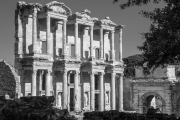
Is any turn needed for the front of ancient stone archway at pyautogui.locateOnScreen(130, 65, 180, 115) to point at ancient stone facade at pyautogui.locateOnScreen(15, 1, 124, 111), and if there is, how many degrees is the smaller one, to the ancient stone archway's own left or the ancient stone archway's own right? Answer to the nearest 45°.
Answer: approximately 45° to the ancient stone archway's own right

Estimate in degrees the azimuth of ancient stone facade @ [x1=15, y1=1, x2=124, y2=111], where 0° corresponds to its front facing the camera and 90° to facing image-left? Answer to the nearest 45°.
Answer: approximately 315°

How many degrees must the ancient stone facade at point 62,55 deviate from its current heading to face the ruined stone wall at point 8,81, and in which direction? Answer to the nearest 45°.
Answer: approximately 90° to its right

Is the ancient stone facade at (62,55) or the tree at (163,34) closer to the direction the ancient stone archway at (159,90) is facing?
the tree

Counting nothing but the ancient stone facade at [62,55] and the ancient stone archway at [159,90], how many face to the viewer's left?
0

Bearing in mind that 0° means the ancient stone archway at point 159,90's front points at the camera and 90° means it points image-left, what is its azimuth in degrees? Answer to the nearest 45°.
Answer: approximately 0°

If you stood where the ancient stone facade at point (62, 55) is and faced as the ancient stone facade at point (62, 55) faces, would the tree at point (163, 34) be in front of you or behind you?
in front

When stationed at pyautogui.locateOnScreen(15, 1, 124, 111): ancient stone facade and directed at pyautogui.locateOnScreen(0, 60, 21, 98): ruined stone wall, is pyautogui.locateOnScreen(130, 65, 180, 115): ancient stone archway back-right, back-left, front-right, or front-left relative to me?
back-left

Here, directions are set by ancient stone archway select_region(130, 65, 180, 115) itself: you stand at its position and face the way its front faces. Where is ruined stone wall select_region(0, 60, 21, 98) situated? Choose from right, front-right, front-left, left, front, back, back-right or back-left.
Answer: front-right
